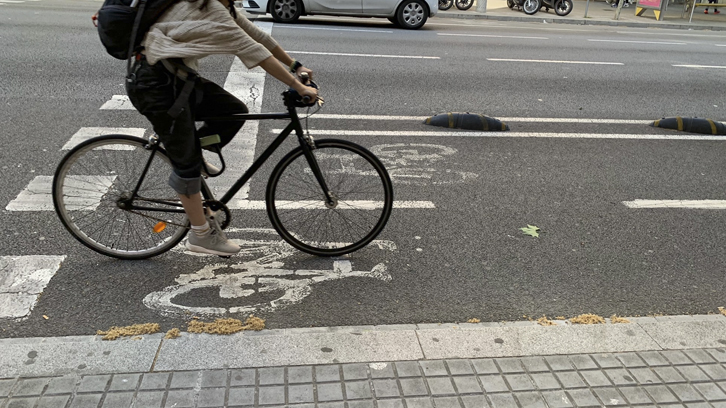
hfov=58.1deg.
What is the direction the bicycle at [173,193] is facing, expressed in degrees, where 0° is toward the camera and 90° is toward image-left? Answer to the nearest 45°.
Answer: approximately 270°

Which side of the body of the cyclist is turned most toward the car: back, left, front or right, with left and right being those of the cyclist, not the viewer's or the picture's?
left

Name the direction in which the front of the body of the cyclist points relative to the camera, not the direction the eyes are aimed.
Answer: to the viewer's right

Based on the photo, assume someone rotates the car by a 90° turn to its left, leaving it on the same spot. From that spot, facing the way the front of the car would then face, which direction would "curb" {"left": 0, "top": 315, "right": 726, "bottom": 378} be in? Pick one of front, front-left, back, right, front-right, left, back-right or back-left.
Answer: front

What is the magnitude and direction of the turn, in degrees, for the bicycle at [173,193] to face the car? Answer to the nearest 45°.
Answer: approximately 90° to its left

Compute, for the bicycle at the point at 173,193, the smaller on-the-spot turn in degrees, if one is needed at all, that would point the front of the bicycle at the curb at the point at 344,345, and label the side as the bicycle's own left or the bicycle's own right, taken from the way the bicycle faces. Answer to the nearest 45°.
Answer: approximately 45° to the bicycle's own right

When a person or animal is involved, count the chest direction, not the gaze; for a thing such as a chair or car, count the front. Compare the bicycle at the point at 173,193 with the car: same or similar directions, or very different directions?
very different directions

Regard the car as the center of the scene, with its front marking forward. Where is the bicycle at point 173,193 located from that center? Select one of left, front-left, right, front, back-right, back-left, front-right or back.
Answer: left

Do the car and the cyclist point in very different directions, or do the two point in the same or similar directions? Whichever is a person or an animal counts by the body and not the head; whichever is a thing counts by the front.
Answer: very different directions
